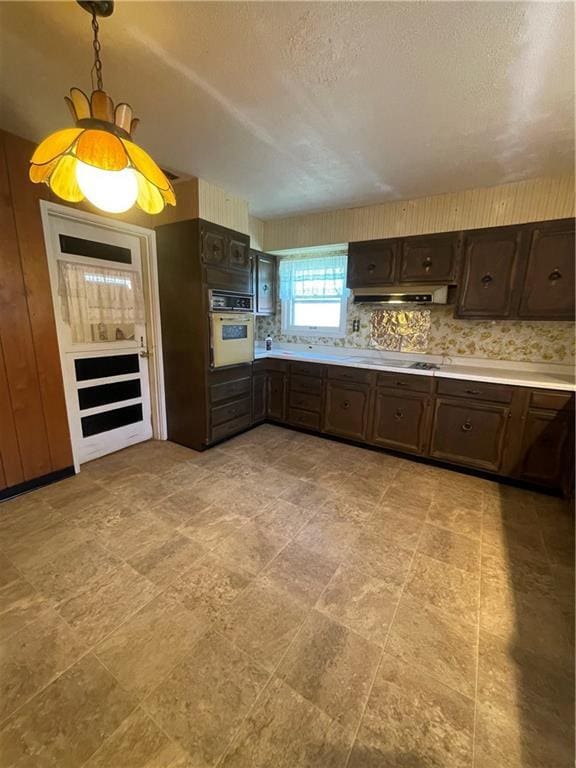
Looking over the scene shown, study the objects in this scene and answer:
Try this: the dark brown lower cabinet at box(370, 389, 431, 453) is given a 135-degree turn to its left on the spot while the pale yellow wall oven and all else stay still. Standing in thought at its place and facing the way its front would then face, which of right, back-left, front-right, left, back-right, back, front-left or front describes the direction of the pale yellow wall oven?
back-left

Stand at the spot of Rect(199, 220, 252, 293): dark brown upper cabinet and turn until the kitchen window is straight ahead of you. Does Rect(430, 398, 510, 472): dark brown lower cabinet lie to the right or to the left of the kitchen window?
right

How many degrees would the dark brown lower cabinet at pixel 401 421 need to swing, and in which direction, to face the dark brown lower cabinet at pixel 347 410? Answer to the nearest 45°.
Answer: approximately 90° to its right

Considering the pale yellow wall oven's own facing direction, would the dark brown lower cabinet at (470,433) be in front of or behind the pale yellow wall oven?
in front

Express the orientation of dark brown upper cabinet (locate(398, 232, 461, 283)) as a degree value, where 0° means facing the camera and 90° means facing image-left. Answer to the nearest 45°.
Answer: approximately 0°

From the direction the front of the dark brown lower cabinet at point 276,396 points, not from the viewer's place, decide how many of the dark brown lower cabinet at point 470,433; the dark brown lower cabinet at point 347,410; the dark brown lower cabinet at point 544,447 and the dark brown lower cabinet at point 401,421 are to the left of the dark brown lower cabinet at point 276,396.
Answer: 4
